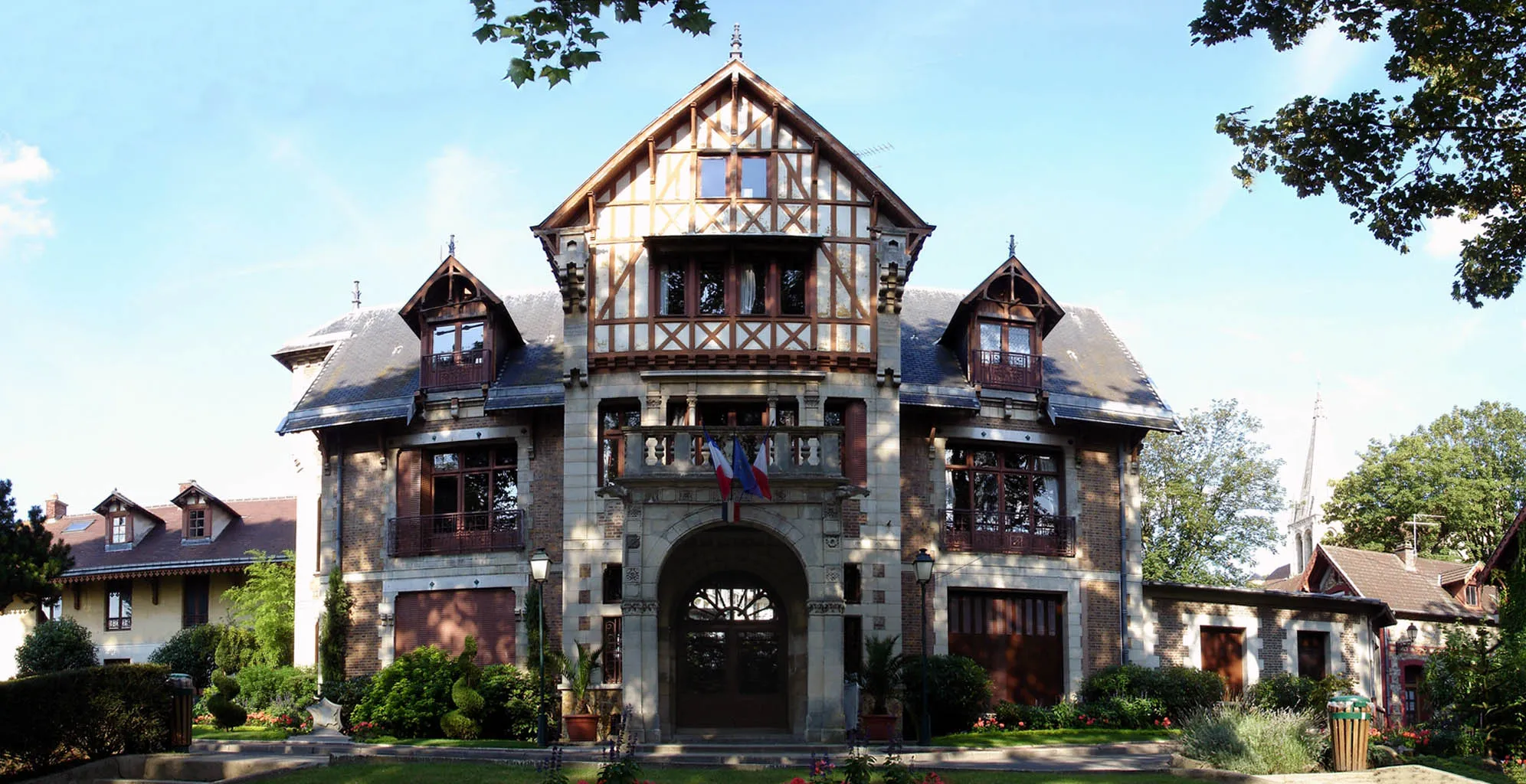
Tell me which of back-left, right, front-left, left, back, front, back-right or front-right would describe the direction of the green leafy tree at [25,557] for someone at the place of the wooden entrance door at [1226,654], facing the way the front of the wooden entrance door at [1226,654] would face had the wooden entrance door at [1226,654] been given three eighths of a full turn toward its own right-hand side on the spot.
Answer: left

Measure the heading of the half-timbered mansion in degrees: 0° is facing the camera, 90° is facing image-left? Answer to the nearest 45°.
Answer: approximately 0°

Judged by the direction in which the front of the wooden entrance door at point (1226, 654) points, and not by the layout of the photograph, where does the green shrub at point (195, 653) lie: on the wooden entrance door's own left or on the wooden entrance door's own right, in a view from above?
on the wooden entrance door's own right

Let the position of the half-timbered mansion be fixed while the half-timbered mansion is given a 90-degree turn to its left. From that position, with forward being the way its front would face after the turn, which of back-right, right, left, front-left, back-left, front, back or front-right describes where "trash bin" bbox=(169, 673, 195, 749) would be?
back-right

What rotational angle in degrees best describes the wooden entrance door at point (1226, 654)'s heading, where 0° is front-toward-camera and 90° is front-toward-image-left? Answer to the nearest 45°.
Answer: approximately 0°

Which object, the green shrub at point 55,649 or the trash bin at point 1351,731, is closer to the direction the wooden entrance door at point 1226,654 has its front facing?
the trash bin

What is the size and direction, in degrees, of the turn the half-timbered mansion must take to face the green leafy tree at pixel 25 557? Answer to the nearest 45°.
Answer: approximately 45° to its right

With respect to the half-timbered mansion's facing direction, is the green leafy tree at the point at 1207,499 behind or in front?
behind

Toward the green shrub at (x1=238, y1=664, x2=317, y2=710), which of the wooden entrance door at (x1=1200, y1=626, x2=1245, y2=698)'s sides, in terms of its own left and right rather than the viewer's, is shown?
right

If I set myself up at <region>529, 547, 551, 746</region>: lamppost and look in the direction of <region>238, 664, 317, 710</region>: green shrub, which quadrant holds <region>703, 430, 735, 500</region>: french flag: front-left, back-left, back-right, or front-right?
back-right

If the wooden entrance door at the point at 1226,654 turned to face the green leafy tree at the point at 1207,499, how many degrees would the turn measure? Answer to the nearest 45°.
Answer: approximately 180°

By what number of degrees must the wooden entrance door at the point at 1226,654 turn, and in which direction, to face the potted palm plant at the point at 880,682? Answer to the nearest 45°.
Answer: approximately 45° to its right

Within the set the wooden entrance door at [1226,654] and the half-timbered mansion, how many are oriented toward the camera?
2

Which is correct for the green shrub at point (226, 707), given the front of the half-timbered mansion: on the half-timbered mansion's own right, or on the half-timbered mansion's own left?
on the half-timbered mansion's own right
